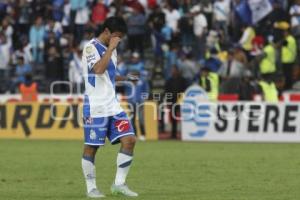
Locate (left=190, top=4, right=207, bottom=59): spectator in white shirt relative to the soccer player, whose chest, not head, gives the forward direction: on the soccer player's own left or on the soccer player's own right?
on the soccer player's own left

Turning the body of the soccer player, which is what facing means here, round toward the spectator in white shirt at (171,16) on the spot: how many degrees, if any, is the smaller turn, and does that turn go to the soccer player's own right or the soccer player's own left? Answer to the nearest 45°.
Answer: approximately 135° to the soccer player's own left

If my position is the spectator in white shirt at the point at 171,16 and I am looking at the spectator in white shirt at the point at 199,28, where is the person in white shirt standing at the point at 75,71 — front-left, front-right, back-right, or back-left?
back-right

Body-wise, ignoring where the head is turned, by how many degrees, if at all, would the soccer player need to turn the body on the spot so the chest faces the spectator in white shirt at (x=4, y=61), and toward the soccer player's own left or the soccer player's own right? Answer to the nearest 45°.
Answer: approximately 135° to the soccer player's own left

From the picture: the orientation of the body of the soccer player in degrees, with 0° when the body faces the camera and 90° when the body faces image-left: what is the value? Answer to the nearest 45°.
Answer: approximately 315°

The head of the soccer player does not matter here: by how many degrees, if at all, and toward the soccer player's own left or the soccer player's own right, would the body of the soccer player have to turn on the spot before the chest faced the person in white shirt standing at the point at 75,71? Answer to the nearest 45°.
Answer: approximately 135° to the soccer player's own left

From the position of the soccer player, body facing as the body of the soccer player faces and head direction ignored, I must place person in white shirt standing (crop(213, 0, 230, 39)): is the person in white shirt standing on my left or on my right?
on my left
